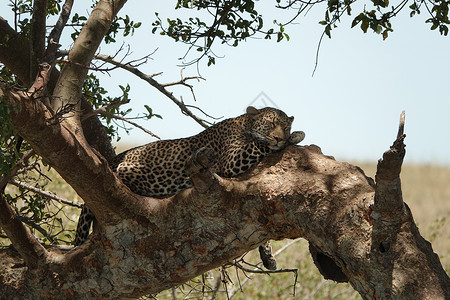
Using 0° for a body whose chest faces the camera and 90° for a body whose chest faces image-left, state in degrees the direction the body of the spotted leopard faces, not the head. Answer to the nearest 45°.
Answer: approximately 270°
